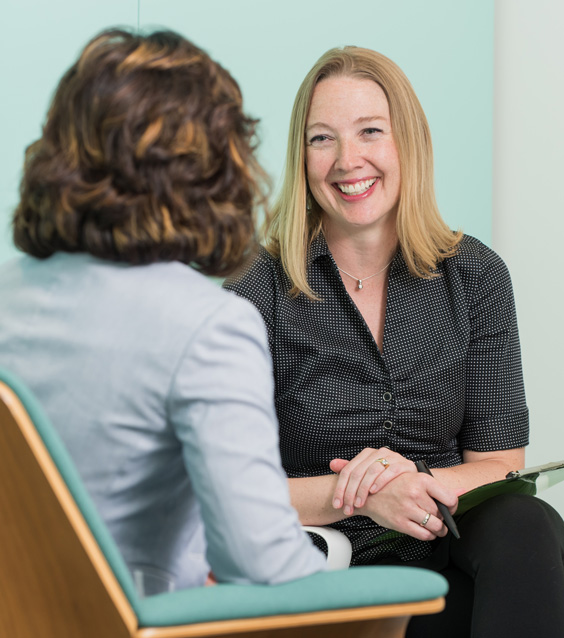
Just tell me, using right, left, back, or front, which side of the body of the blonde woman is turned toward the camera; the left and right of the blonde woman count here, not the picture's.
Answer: front

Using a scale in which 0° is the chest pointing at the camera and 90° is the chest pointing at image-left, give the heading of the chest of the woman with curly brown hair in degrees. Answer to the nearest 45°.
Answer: approximately 225°

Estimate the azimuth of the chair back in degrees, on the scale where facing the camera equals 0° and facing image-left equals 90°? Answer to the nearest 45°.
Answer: approximately 225°

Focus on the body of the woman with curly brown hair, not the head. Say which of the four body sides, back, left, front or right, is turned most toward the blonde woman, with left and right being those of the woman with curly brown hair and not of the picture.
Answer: front

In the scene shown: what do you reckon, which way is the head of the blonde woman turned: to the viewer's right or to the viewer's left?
to the viewer's left

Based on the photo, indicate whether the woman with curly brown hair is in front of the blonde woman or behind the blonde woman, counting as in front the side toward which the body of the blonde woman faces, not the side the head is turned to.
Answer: in front

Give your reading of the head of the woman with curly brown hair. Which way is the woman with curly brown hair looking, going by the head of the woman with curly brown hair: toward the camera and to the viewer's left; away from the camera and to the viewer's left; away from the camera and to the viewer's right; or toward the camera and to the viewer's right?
away from the camera and to the viewer's right

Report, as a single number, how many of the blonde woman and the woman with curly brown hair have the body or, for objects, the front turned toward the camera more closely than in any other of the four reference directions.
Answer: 1
